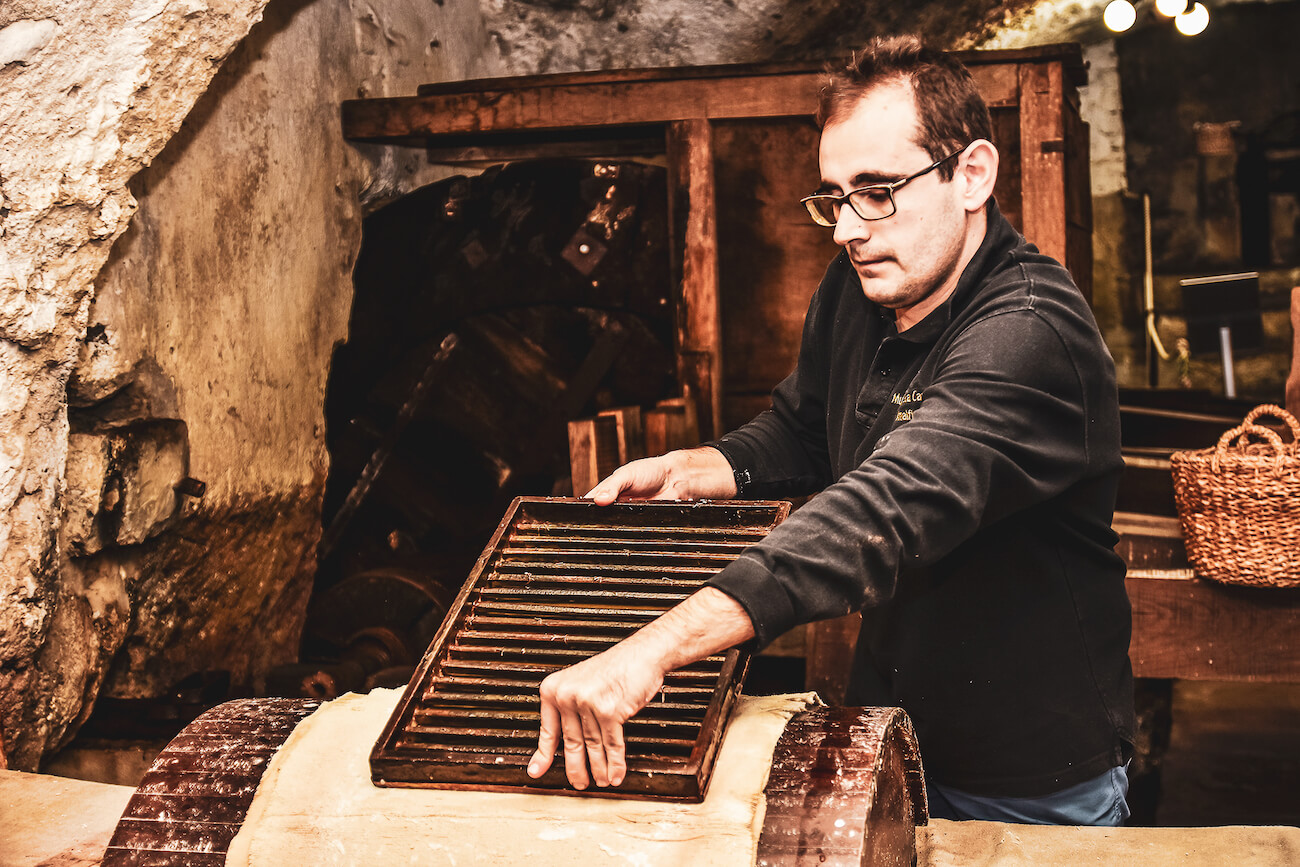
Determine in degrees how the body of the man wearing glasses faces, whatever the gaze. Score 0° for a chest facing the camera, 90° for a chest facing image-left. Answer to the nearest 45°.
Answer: approximately 45°

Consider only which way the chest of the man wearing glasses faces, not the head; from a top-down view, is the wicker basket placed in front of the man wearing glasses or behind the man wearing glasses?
behind

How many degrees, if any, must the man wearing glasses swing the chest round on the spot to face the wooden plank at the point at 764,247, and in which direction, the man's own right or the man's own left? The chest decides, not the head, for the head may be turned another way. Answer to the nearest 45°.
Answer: approximately 135° to the man's own right

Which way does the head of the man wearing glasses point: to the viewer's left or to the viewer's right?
to the viewer's left

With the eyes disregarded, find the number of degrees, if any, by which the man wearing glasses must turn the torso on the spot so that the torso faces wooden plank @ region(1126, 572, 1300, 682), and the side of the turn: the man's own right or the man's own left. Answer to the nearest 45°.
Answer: approximately 180°

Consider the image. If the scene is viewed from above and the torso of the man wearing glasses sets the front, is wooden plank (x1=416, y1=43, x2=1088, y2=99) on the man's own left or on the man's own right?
on the man's own right

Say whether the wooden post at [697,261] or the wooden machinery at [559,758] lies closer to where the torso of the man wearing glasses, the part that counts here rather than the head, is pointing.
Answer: the wooden machinery

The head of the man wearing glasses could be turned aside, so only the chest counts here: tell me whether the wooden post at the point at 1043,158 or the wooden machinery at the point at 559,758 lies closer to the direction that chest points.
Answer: the wooden machinery

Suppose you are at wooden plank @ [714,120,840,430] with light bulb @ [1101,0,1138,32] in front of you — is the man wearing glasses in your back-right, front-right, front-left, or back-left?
back-right

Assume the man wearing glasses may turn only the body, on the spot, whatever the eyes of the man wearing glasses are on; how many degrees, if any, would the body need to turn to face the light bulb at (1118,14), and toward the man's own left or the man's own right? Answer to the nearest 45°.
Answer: approximately 135° to the man's own right

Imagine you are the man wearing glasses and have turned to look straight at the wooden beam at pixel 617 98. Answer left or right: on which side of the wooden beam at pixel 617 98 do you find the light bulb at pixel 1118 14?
right

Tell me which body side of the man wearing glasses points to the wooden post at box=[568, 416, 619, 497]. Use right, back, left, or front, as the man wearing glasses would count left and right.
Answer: right
